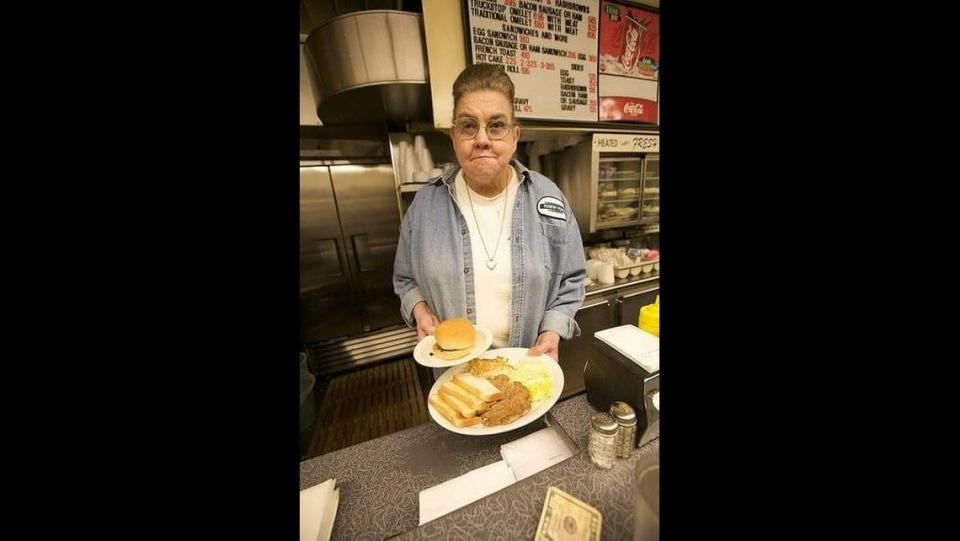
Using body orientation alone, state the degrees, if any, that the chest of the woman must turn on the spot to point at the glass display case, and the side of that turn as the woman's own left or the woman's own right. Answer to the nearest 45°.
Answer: approximately 135° to the woman's own left

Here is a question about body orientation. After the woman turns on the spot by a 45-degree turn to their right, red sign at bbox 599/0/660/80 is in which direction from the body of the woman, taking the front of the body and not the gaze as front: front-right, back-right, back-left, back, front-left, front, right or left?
back

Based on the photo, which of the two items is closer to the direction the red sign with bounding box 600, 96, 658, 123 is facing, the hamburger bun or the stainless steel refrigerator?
the hamburger bun

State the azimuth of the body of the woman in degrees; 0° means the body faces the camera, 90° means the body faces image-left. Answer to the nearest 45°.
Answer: approximately 0°

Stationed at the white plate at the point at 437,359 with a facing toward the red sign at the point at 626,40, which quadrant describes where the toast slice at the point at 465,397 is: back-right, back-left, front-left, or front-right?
back-right

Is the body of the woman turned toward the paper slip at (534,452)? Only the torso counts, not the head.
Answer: yes

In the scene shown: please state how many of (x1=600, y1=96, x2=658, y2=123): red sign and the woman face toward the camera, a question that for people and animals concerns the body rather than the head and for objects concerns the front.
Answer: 2

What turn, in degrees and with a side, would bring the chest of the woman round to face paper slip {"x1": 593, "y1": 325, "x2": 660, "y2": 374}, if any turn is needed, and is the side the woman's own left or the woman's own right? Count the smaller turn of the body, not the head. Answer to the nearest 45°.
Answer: approximately 45° to the woman's own left
